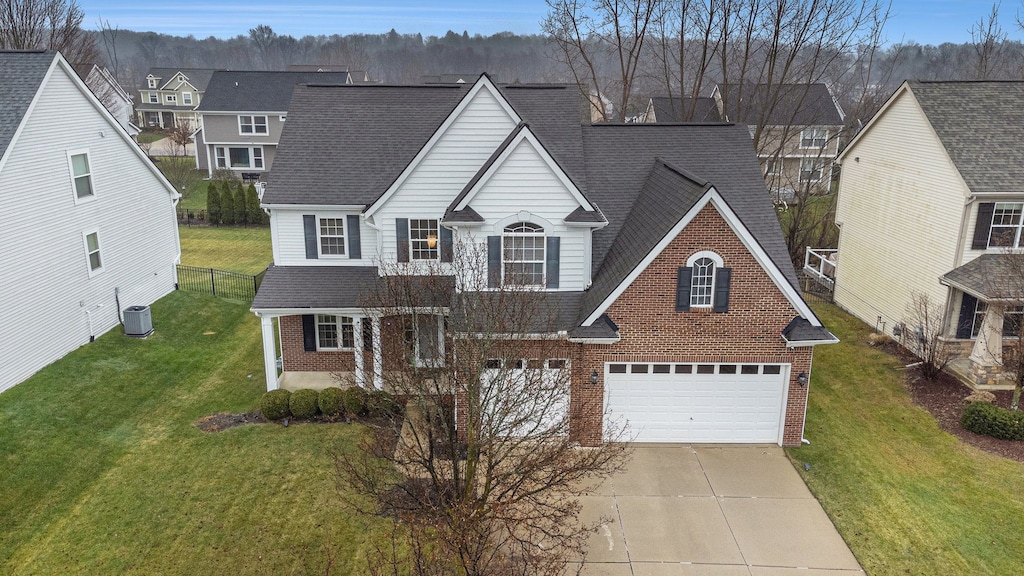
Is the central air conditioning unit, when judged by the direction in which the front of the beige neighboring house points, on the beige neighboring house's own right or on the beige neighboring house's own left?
on the beige neighboring house's own right

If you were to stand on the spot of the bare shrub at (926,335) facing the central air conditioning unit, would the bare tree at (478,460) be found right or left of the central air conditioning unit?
left

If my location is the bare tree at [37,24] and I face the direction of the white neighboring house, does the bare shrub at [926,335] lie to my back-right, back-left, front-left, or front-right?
front-left

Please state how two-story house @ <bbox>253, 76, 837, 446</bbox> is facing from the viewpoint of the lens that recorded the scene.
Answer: facing the viewer

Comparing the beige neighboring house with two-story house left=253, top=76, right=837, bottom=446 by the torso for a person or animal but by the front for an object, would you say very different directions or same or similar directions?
same or similar directions

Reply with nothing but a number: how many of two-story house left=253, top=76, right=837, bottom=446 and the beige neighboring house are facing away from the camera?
0

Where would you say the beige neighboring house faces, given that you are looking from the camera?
facing the viewer and to the right of the viewer

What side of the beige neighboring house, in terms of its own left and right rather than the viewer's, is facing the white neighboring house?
right
